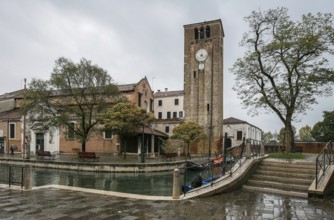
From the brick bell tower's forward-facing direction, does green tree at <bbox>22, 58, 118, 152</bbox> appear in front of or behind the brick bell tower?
in front

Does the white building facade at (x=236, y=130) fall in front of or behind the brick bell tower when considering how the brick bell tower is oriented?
behind

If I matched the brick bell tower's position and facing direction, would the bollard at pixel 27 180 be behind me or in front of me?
in front

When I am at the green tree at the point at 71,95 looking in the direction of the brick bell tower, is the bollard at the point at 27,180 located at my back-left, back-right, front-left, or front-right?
back-right

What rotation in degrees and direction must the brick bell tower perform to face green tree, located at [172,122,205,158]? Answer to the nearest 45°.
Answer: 0° — it already faces it

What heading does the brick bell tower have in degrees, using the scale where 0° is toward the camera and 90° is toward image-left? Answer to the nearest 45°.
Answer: approximately 0°
